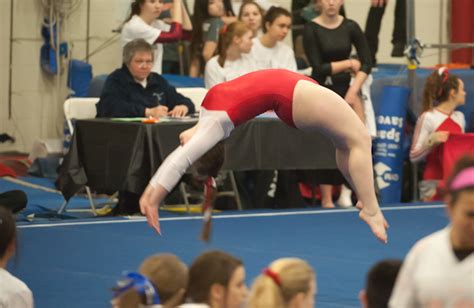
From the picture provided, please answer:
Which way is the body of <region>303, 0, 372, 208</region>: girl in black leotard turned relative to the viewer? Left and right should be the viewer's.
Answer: facing the viewer

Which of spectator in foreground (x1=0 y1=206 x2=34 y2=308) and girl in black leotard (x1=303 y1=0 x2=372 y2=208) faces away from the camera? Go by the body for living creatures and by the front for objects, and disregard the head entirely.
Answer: the spectator in foreground

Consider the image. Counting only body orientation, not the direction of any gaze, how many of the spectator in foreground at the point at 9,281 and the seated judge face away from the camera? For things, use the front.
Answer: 1

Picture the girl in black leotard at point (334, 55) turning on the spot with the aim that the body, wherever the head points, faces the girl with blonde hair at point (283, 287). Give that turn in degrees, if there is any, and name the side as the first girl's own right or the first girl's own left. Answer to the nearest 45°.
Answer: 0° — they already face them

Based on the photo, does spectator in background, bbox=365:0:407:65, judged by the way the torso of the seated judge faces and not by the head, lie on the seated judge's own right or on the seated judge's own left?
on the seated judge's own left

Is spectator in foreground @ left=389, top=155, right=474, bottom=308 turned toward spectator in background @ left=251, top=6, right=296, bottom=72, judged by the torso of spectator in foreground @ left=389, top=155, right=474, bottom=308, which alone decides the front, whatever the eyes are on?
no

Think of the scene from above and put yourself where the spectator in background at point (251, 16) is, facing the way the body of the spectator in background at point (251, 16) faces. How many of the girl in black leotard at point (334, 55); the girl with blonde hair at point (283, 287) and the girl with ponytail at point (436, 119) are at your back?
0

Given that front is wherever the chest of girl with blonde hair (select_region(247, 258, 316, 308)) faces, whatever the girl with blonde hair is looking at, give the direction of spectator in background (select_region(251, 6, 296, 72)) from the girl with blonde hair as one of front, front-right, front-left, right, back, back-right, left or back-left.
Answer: front-left

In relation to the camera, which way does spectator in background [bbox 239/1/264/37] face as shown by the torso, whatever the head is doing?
toward the camera

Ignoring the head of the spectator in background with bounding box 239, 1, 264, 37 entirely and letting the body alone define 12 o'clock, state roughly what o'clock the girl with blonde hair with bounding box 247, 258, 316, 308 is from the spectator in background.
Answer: The girl with blonde hair is roughly at 12 o'clock from the spectator in background.

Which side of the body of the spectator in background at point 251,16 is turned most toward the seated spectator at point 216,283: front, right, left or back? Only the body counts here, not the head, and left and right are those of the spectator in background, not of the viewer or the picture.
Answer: front

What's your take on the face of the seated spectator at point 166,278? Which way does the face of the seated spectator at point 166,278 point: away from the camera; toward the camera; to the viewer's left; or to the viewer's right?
away from the camera

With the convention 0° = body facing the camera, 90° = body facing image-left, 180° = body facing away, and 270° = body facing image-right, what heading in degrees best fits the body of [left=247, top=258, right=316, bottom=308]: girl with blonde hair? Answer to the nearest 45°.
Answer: approximately 225°
